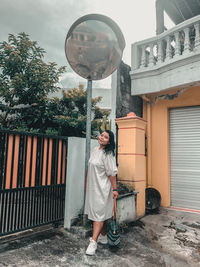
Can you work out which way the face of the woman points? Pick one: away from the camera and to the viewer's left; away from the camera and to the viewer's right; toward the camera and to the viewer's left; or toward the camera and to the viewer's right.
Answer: toward the camera and to the viewer's left

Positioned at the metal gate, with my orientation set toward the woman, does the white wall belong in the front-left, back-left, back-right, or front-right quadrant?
front-left

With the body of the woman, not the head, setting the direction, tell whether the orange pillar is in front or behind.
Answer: behind

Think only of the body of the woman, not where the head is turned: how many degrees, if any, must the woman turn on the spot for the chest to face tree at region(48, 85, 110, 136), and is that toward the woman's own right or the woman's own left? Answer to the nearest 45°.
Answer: approximately 135° to the woman's own right

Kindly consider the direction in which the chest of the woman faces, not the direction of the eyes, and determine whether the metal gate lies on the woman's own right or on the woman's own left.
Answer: on the woman's own right

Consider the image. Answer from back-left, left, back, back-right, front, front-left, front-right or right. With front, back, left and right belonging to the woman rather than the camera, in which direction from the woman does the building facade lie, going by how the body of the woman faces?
back

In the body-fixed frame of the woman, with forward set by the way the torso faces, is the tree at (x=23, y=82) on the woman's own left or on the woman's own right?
on the woman's own right

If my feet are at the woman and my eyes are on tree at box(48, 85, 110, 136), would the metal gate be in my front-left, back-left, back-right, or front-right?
front-left

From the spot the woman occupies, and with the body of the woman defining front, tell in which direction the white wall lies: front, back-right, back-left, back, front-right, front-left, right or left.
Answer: right

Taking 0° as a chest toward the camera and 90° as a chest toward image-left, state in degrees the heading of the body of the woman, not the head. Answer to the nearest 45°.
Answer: approximately 45°
